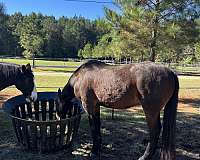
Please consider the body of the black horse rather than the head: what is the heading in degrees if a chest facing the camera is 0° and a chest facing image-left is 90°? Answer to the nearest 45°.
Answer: approximately 270°

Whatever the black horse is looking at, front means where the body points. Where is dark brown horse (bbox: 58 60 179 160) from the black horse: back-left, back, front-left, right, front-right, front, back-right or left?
front-right

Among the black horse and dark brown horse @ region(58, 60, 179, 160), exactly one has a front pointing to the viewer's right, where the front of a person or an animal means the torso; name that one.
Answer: the black horse

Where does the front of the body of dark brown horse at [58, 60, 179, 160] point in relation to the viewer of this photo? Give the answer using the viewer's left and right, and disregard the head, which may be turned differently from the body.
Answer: facing to the left of the viewer

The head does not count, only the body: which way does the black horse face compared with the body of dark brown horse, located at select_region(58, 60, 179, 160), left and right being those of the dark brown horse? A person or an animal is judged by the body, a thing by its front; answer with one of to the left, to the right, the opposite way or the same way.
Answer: the opposite way

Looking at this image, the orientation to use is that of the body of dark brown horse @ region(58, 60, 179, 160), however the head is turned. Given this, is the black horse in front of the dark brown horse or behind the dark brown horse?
in front

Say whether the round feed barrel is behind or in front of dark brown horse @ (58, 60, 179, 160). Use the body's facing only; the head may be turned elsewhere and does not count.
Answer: in front

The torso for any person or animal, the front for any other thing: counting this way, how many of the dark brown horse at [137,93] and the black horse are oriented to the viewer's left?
1
